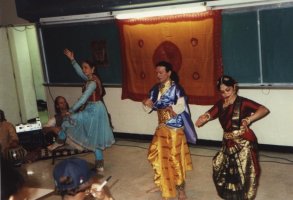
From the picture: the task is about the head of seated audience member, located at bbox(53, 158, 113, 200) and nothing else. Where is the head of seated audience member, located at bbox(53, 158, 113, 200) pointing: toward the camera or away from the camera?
away from the camera

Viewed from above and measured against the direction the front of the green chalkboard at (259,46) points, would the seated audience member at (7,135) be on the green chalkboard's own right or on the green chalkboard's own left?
on the green chalkboard's own right

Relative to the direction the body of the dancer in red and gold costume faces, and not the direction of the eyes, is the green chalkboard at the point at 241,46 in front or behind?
behind

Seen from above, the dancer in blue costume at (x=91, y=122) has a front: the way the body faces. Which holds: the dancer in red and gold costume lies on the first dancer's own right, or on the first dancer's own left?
on the first dancer's own left

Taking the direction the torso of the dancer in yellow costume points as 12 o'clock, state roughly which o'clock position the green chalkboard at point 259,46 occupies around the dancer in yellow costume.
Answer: The green chalkboard is roughly at 6 o'clock from the dancer in yellow costume.

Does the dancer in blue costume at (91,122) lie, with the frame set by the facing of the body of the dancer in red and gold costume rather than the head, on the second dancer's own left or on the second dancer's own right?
on the second dancer's own right

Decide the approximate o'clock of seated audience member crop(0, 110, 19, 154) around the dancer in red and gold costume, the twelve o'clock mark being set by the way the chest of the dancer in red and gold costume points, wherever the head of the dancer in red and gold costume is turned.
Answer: The seated audience member is roughly at 2 o'clock from the dancer in red and gold costume.

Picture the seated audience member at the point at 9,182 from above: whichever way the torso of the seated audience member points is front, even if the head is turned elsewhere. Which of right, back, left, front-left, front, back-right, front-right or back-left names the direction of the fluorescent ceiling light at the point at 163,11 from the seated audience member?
front

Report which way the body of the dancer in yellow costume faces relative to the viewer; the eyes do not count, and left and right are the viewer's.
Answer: facing the viewer and to the left of the viewer

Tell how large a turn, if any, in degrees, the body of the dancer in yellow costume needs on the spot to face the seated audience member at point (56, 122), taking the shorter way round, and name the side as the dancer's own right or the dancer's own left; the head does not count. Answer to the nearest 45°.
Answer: approximately 90° to the dancer's own right

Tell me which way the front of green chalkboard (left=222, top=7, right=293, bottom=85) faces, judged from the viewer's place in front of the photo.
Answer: facing the viewer

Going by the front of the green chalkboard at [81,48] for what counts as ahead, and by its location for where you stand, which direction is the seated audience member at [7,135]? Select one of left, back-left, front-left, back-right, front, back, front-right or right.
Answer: front-right

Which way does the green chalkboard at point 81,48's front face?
toward the camera

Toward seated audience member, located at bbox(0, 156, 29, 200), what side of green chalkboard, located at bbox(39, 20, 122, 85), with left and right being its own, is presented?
front

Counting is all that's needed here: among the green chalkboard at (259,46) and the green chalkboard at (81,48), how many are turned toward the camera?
2
